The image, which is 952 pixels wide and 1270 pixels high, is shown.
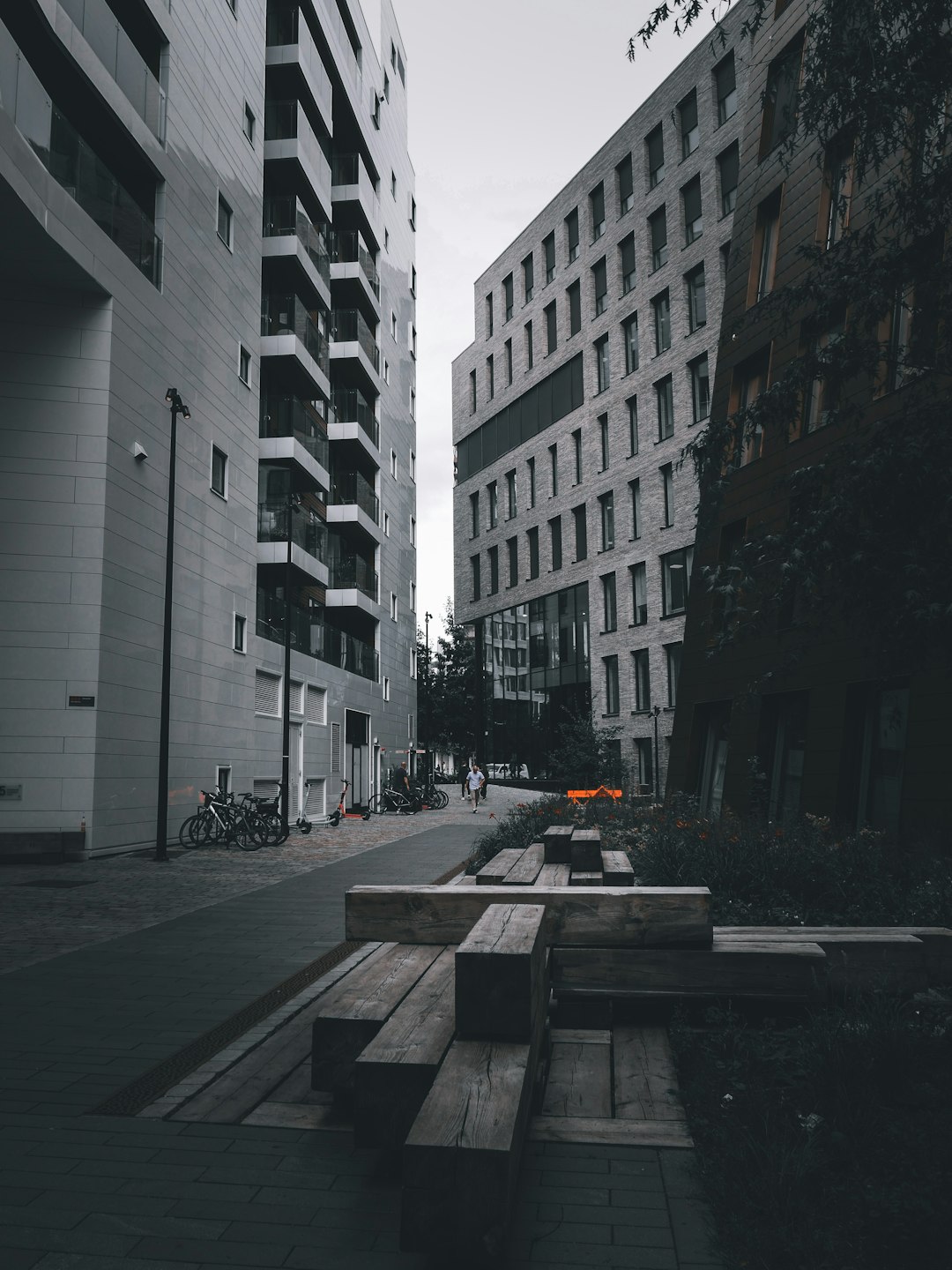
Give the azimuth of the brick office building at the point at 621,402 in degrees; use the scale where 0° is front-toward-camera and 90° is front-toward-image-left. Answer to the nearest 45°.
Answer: approximately 45°

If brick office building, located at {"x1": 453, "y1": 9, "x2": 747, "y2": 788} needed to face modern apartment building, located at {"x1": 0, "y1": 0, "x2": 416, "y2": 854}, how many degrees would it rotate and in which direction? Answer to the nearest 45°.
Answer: approximately 45° to its left

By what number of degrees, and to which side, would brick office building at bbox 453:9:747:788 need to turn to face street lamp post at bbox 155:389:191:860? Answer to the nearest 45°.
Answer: approximately 45° to its left

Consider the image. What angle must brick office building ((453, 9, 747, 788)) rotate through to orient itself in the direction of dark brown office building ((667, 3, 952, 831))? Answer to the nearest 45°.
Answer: approximately 45° to its left

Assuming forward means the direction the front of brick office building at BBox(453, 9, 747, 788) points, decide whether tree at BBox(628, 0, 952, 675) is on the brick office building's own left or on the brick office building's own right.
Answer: on the brick office building's own left
